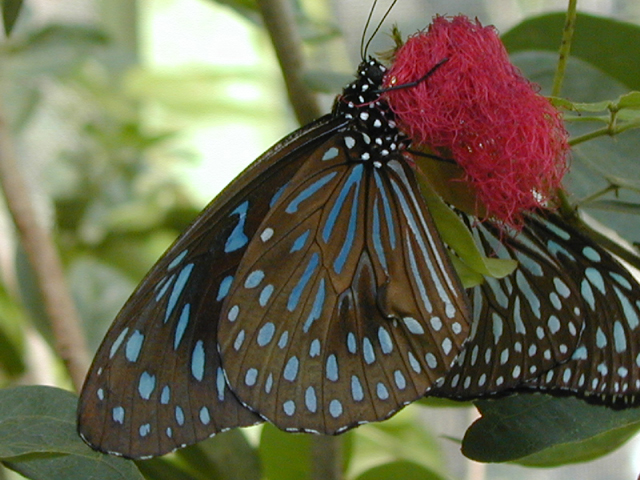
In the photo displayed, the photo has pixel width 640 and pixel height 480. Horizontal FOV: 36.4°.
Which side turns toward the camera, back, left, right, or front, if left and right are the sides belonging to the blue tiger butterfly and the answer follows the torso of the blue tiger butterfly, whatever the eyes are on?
right
